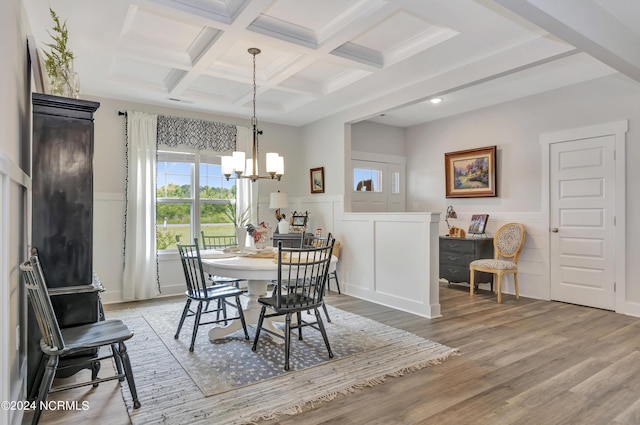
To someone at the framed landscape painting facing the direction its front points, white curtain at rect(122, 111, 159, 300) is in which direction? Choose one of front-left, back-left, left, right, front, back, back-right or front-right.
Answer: front

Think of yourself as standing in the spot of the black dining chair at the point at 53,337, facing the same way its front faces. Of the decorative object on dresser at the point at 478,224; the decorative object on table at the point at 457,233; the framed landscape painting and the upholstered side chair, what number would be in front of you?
4

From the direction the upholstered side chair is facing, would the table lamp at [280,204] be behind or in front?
in front

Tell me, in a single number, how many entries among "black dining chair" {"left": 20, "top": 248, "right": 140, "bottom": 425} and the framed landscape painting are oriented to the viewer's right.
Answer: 1

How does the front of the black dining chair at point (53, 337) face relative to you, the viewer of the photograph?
facing to the right of the viewer

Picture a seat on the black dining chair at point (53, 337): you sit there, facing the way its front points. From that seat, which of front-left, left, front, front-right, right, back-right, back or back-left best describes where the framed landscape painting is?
front

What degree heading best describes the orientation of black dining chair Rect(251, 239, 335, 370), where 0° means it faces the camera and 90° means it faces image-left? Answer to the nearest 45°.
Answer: approximately 135°

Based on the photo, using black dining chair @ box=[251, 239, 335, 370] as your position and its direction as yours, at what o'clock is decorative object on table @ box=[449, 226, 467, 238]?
The decorative object on table is roughly at 3 o'clock from the black dining chair.

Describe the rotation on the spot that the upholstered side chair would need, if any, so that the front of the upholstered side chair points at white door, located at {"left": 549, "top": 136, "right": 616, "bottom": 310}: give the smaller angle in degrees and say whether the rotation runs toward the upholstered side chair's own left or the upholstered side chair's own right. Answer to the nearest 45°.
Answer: approximately 135° to the upholstered side chair's own left

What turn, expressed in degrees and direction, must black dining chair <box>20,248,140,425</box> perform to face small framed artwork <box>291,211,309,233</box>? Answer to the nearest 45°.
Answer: approximately 45° to its left

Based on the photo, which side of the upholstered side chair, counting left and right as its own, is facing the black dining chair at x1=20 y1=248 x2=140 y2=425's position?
front

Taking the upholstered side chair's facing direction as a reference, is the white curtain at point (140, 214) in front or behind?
in front

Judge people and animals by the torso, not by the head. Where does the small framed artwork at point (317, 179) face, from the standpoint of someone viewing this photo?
facing the viewer and to the left of the viewer

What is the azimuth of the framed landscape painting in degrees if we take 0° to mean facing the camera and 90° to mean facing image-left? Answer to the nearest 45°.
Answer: approximately 45°

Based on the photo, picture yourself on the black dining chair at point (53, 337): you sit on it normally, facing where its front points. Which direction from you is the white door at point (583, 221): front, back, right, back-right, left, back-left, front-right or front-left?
front

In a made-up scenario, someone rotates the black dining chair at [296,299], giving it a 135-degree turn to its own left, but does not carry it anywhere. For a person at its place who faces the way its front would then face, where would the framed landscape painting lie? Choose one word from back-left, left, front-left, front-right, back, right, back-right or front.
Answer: back-left

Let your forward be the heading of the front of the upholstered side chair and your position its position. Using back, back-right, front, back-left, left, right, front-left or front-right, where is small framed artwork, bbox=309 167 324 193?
front-right

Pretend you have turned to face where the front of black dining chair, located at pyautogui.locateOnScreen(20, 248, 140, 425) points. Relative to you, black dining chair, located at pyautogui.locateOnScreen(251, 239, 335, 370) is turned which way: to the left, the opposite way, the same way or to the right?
to the left

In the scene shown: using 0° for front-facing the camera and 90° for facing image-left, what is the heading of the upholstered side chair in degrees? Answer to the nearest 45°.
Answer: approximately 45°
